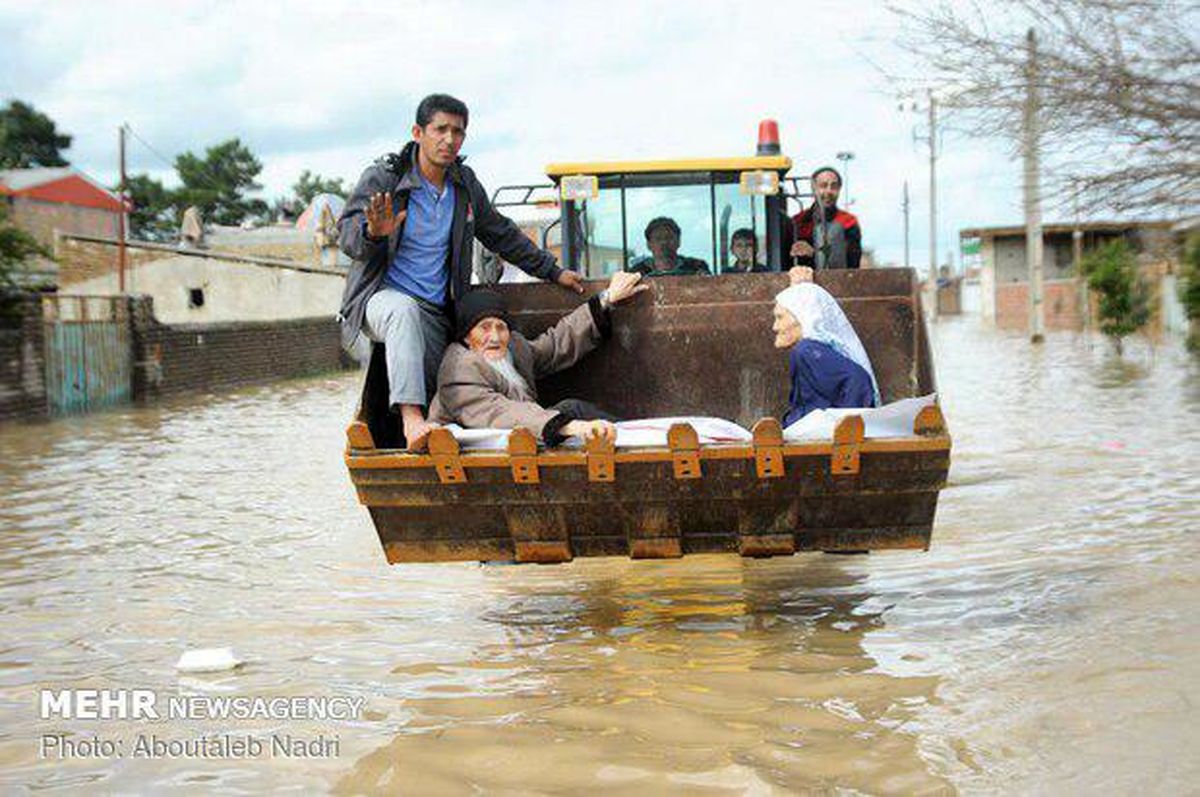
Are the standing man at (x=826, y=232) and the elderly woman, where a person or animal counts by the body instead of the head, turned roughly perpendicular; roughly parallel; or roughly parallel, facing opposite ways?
roughly perpendicular

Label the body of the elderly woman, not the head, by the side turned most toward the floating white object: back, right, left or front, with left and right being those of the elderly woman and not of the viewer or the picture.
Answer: front

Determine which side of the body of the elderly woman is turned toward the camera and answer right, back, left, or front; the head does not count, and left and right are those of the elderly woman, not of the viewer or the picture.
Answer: left

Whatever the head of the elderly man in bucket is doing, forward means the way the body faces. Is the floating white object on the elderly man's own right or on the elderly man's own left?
on the elderly man's own right

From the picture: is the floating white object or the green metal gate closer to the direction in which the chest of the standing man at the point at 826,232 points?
the floating white object

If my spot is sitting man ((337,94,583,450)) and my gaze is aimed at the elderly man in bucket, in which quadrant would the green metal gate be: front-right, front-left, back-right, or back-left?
back-left

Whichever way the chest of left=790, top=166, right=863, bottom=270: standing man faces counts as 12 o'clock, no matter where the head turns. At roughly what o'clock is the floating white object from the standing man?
The floating white object is roughly at 1 o'clock from the standing man.

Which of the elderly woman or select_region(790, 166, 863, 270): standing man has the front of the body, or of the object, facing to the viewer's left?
the elderly woman

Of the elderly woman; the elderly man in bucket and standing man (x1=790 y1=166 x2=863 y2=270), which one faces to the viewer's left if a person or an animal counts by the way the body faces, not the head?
the elderly woman

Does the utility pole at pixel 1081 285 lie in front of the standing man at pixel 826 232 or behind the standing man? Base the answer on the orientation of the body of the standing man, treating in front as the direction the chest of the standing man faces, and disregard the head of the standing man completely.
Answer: behind
